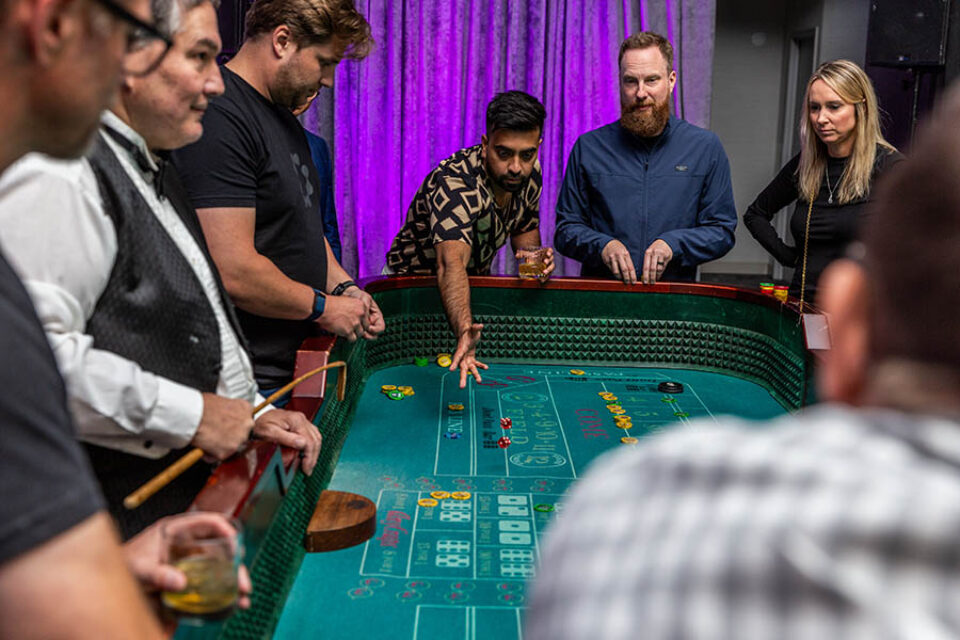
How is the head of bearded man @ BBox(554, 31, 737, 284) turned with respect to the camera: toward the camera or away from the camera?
toward the camera

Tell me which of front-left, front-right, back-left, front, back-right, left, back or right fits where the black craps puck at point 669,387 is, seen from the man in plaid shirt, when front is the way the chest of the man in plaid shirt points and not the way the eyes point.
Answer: front

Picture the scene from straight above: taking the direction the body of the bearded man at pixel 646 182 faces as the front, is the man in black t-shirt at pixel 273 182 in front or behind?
in front

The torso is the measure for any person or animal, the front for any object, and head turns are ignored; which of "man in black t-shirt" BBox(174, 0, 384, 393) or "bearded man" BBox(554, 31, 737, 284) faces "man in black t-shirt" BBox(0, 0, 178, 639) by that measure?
the bearded man

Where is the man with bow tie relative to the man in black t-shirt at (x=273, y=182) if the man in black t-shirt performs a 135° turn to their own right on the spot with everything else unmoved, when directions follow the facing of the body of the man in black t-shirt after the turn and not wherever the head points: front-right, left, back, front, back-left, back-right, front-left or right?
front-left

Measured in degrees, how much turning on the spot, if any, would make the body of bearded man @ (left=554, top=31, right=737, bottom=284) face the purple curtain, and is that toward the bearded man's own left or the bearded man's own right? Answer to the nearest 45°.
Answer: approximately 135° to the bearded man's own right

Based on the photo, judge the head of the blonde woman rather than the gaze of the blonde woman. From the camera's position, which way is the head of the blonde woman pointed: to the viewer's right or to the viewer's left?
to the viewer's left

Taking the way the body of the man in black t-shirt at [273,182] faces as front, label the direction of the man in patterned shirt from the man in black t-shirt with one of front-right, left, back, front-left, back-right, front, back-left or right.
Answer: front-left

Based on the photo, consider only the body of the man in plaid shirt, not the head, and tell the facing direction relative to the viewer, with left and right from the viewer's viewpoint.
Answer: facing away from the viewer

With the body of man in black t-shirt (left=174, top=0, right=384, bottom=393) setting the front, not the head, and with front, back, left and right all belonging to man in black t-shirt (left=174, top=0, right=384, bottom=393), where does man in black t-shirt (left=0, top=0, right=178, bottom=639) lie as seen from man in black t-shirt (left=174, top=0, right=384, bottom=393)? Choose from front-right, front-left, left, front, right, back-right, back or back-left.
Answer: right

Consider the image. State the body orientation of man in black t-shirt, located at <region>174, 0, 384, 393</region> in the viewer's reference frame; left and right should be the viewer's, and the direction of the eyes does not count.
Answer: facing to the right of the viewer

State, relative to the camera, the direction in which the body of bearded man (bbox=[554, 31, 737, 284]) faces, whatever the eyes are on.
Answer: toward the camera

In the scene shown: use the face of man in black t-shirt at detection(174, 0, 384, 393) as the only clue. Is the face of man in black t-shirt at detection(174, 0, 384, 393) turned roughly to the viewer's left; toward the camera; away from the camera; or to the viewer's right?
to the viewer's right

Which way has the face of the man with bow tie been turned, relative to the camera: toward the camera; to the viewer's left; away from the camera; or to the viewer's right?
to the viewer's right

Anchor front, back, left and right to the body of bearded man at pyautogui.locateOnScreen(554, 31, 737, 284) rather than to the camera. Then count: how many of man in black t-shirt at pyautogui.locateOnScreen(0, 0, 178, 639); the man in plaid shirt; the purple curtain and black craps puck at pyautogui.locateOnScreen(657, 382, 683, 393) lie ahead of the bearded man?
3

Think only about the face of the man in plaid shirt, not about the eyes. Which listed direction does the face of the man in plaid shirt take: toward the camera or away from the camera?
away from the camera

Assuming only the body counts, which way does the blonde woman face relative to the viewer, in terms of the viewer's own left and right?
facing the viewer and to the left of the viewer

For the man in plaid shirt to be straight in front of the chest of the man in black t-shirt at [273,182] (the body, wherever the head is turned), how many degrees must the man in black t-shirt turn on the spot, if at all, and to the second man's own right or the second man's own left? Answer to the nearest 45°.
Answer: approximately 90° to the second man's own right

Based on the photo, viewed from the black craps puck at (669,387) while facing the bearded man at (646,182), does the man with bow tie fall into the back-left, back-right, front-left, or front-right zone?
back-left

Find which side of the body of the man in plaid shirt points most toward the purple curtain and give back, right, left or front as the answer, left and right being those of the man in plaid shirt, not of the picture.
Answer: front

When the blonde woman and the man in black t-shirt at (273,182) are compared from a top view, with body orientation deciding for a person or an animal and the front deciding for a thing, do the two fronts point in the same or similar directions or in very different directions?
very different directions
